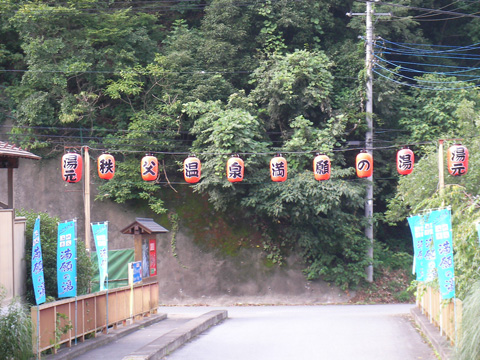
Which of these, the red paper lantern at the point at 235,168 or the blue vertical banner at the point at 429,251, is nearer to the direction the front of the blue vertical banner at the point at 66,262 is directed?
the blue vertical banner

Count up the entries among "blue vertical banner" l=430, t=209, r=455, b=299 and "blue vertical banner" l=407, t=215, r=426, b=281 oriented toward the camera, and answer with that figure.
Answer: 2

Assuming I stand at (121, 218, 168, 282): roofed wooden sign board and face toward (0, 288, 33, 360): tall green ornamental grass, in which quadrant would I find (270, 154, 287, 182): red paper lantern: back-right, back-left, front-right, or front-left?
front-left

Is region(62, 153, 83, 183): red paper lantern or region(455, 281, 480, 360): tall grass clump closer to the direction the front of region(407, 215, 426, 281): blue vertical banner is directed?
the tall grass clump

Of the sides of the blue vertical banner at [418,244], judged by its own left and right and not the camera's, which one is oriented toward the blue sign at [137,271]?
right

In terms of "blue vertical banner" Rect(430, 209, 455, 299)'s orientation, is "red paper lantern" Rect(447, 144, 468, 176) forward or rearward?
rearward

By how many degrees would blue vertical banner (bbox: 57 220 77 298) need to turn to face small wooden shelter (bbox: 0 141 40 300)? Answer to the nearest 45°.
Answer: approximately 90° to its right

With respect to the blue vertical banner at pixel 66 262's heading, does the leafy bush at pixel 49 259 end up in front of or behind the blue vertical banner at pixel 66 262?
behind
